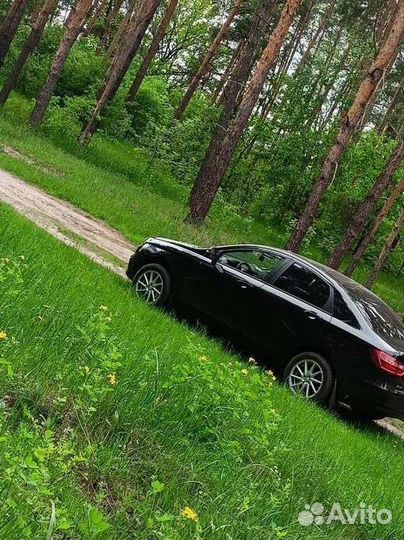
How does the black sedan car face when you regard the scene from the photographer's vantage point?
facing away from the viewer and to the left of the viewer

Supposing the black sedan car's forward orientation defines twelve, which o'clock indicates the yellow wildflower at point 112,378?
The yellow wildflower is roughly at 8 o'clock from the black sedan car.

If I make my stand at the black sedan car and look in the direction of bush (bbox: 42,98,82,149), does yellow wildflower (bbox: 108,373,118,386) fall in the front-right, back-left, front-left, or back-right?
back-left

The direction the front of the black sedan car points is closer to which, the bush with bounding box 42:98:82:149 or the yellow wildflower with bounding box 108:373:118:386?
the bush
